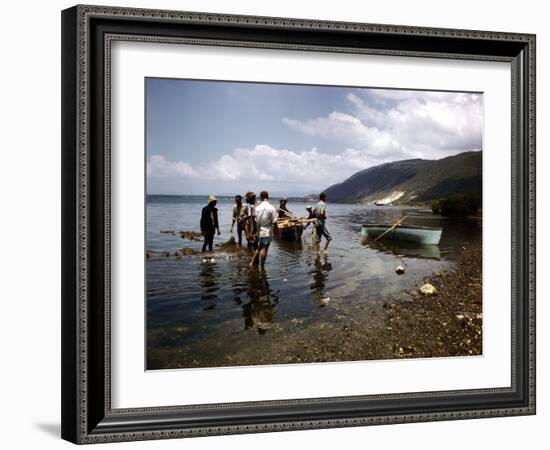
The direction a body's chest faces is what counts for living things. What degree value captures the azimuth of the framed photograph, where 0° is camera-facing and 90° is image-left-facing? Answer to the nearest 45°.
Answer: approximately 315°
